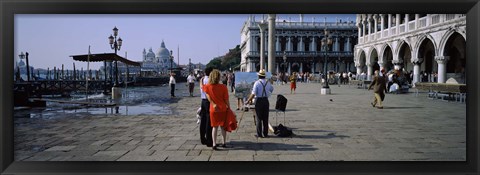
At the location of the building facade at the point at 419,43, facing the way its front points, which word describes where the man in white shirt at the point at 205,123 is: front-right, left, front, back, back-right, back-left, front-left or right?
front-left

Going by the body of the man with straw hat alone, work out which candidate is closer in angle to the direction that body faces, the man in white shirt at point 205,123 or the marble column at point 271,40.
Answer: the marble column

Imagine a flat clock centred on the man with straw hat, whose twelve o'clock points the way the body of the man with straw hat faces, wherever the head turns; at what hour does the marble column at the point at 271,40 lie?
The marble column is roughly at 12 o'clock from the man with straw hat.

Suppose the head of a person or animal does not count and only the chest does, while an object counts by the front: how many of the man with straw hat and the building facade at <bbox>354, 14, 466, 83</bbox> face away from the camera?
1

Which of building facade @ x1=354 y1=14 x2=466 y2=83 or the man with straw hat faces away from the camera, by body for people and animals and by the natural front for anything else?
the man with straw hat

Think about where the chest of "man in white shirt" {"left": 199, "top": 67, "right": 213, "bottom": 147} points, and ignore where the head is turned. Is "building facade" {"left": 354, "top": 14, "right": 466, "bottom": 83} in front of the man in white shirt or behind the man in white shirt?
in front

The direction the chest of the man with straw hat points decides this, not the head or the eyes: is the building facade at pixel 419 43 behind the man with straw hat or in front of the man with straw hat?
in front

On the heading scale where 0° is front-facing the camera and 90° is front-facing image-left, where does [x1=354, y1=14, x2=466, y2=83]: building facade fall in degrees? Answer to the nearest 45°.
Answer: approximately 45°

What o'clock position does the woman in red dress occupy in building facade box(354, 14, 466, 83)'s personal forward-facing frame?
The woman in red dress is roughly at 11 o'clock from the building facade.

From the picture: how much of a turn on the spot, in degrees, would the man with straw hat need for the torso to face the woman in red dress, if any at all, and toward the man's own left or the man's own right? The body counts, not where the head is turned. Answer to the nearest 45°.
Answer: approximately 135° to the man's own left

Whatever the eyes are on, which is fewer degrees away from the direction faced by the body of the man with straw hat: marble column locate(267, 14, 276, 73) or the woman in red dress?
the marble column

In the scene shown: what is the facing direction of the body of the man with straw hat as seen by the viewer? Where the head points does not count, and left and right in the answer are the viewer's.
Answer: facing away from the viewer

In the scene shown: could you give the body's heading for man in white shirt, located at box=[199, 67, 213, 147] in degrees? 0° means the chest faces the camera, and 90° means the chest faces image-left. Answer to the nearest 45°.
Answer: approximately 225°
